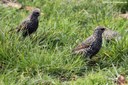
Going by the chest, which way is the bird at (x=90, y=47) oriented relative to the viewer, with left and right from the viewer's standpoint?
facing to the right of the viewer

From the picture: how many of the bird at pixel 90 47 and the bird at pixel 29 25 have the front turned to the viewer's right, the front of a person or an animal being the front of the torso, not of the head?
2

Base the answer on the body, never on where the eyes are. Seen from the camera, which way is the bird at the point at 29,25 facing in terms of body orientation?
to the viewer's right

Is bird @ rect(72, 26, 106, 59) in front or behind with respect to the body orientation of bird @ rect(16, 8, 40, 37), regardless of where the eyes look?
in front

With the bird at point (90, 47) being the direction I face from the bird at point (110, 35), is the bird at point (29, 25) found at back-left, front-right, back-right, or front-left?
front-right

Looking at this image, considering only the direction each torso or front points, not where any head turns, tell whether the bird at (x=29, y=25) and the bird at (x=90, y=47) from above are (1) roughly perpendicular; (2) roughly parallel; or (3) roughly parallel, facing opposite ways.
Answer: roughly parallel
